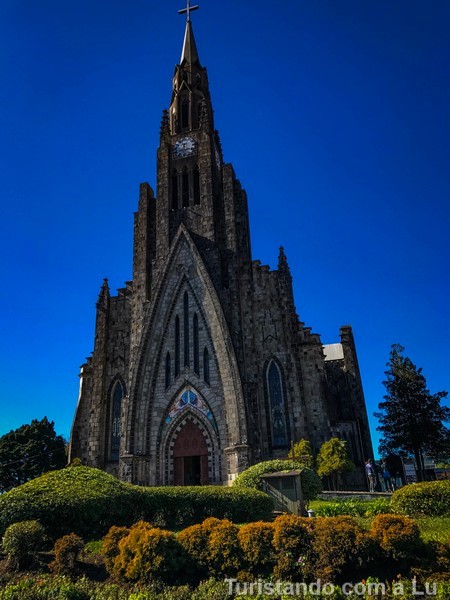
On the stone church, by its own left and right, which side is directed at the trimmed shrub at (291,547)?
front

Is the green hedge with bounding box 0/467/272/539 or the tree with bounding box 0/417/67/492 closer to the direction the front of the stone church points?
the green hedge

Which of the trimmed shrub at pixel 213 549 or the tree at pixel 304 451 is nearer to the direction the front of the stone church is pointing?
the trimmed shrub

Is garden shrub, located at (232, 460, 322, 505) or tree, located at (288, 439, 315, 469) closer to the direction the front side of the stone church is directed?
the garden shrub

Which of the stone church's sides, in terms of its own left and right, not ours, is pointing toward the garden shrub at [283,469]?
front

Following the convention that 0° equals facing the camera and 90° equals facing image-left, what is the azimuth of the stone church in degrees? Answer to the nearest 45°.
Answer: approximately 0°

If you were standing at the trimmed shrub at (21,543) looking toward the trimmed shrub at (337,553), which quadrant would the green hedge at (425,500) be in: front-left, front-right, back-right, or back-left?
front-left

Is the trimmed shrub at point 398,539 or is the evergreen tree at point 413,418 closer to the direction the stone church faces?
the trimmed shrub

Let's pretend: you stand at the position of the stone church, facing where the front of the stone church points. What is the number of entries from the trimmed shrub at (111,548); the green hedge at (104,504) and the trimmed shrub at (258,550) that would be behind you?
0

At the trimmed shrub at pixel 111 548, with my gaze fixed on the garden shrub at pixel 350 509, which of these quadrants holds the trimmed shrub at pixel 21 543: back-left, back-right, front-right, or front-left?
back-left

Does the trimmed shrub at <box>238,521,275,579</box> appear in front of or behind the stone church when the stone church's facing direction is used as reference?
in front

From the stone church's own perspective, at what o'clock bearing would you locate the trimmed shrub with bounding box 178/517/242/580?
The trimmed shrub is roughly at 12 o'clock from the stone church.

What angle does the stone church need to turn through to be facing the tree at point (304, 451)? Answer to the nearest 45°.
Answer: approximately 45° to its left

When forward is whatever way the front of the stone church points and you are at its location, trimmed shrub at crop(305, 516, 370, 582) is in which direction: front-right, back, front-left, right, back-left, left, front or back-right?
front

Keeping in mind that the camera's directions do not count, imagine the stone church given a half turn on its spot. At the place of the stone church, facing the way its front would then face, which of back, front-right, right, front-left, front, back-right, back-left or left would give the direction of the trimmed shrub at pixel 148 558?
back

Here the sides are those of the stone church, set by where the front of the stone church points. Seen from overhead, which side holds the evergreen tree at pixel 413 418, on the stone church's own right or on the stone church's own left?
on the stone church's own left

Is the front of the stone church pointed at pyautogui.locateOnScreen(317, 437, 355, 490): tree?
no

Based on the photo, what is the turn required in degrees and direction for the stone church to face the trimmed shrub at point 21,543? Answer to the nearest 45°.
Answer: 0° — it already faces it

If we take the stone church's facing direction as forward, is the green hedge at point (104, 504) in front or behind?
in front
